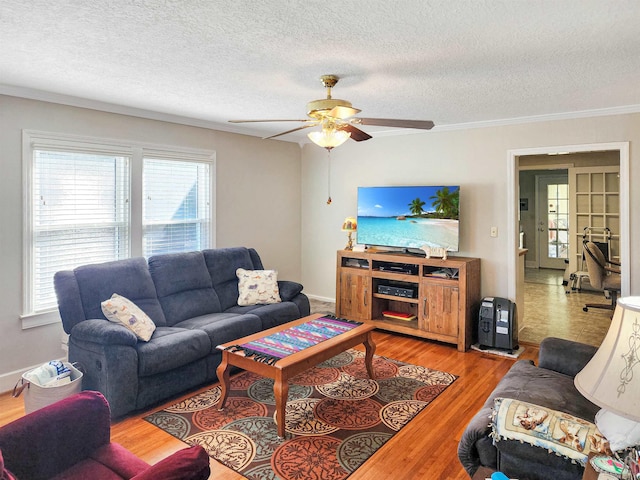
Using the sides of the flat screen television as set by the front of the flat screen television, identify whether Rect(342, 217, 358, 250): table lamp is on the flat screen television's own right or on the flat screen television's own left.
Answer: on the flat screen television's own right

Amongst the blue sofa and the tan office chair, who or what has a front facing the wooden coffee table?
the blue sofa

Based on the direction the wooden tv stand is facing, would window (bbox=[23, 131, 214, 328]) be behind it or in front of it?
in front

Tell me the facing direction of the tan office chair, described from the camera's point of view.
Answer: facing to the right of the viewer

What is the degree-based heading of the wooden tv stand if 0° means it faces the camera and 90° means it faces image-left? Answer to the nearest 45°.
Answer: approximately 45°

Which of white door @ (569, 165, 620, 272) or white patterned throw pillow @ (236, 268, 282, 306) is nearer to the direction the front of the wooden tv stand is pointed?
the white patterned throw pillow

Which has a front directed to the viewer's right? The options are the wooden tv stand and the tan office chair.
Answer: the tan office chair

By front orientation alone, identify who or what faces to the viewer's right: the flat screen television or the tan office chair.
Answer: the tan office chair

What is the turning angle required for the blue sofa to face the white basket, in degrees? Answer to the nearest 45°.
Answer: approximately 90° to its right

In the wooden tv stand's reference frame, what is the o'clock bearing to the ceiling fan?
The ceiling fan is roughly at 11 o'clock from the wooden tv stand.

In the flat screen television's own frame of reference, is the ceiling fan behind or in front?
in front
